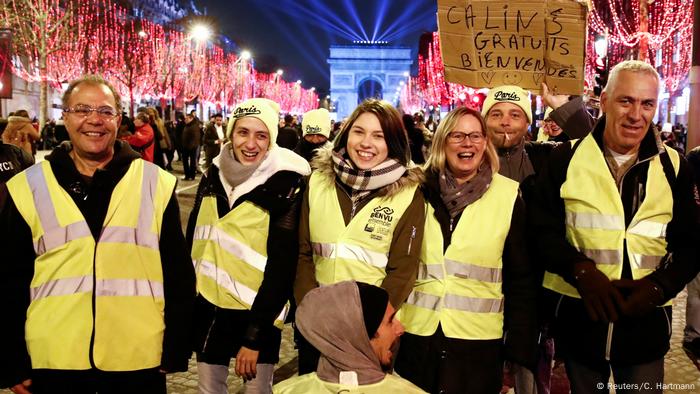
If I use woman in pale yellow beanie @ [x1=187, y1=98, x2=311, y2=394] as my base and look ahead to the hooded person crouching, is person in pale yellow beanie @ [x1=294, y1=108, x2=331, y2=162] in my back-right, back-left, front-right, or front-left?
back-left

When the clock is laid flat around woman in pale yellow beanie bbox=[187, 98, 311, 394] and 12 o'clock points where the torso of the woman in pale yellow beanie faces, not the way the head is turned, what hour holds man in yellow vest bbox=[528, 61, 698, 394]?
The man in yellow vest is roughly at 8 o'clock from the woman in pale yellow beanie.

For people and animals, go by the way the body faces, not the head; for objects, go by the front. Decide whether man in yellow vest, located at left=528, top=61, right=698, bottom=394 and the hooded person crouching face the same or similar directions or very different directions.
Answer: very different directions

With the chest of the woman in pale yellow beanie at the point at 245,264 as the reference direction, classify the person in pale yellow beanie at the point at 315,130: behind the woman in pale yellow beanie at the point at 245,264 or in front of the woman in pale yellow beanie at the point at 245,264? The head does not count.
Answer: behind

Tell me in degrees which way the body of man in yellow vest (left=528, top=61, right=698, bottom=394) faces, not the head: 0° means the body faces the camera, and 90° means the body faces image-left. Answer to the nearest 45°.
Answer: approximately 0°

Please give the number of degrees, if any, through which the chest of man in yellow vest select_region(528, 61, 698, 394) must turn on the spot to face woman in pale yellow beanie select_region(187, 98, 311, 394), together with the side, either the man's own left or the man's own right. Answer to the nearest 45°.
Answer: approximately 90° to the man's own right

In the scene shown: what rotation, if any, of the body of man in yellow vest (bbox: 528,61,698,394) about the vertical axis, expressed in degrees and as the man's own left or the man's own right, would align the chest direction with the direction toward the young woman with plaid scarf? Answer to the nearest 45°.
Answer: approximately 90° to the man's own right
